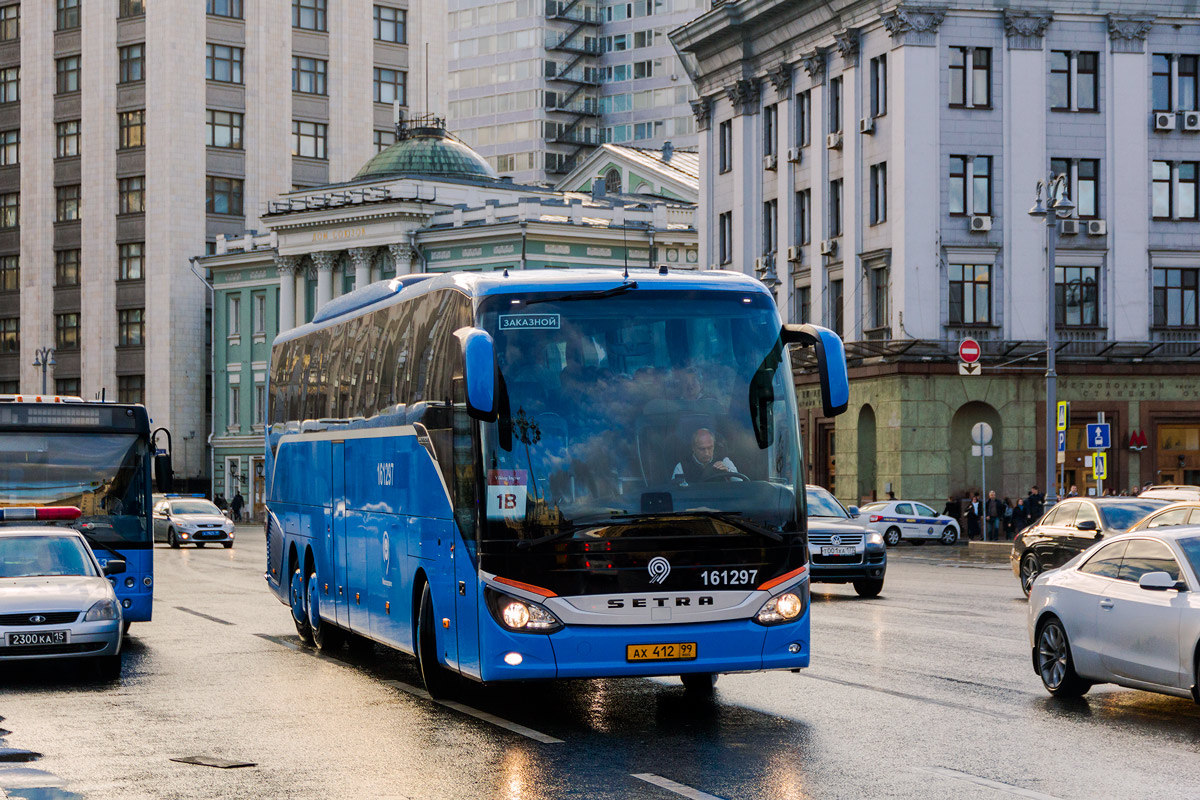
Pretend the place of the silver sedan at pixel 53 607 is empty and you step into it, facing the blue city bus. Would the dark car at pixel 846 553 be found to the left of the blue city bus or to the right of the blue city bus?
right

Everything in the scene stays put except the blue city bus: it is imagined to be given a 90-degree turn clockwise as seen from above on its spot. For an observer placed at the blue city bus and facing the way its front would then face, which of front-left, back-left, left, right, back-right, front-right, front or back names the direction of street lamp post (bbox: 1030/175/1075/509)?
back-right

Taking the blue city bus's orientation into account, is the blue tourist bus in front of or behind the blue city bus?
in front

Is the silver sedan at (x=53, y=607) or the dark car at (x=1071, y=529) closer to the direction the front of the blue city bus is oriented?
the silver sedan

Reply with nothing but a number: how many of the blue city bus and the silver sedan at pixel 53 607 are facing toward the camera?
2

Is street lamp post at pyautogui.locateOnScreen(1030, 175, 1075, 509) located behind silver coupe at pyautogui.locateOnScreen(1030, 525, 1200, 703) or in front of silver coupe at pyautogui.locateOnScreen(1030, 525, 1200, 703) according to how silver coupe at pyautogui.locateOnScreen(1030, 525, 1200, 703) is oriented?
behind

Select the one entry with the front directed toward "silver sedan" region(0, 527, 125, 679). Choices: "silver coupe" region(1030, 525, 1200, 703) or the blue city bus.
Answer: the blue city bus

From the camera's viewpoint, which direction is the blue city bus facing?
toward the camera

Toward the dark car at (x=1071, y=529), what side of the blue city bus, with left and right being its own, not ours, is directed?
left

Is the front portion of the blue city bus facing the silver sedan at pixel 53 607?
yes
